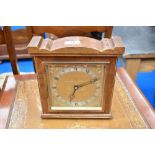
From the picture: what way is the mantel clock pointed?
toward the camera
